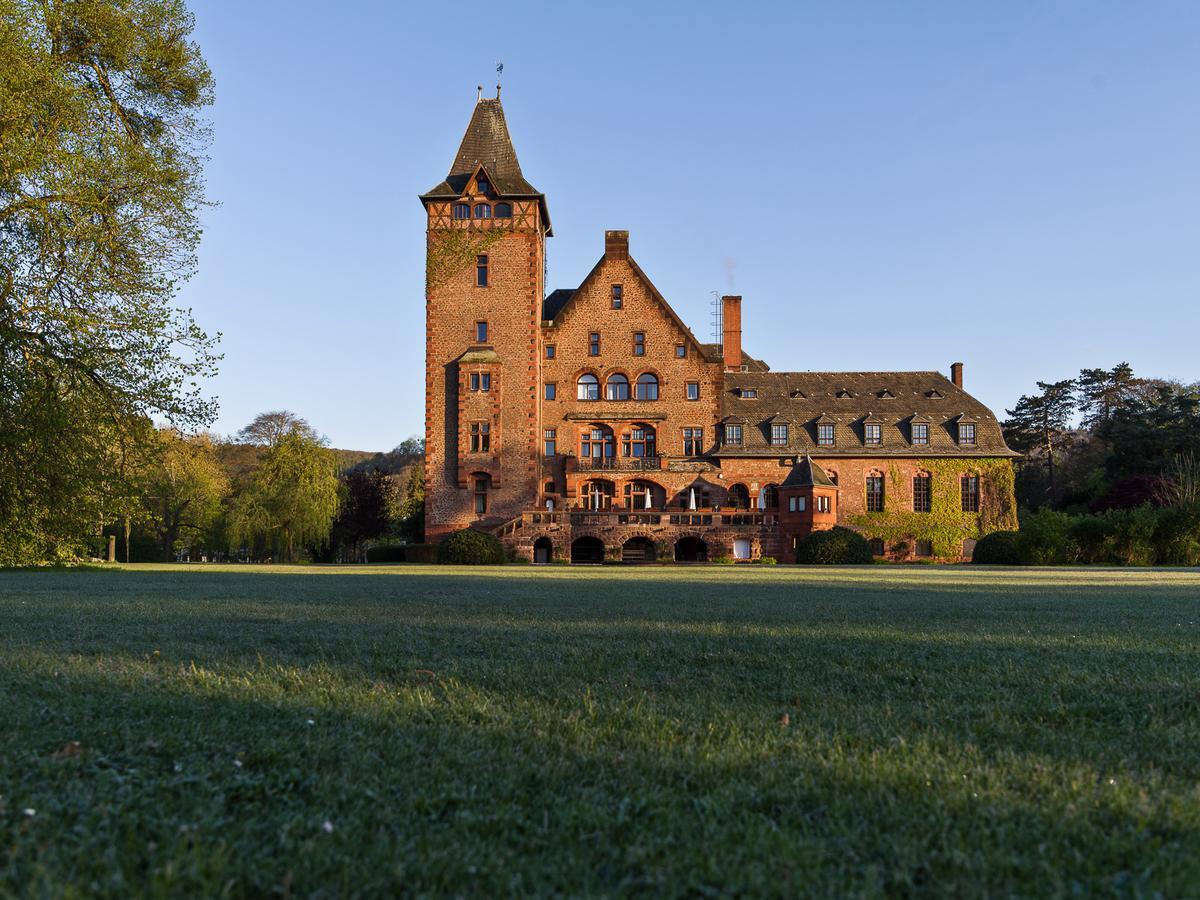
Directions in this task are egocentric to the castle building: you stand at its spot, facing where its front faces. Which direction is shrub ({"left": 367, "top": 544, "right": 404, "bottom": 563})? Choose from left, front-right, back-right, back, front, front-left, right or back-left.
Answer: right

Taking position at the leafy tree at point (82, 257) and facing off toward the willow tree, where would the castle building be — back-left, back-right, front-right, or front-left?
front-right

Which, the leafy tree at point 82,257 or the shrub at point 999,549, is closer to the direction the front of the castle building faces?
the leafy tree

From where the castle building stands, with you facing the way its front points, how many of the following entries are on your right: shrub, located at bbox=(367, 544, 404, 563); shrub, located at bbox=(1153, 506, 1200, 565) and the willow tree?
2

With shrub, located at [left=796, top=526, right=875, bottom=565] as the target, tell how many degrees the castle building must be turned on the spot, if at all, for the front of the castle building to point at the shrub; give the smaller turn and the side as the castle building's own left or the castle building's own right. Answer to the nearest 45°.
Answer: approximately 45° to the castle building's own left

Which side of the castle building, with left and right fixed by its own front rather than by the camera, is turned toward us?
front

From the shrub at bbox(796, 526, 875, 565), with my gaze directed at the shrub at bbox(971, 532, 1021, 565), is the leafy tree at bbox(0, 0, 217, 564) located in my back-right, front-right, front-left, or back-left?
back-right

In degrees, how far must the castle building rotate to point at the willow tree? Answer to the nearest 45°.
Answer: approximately 90° to its right

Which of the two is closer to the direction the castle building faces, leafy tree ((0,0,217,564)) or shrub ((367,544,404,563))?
the leafy tree
